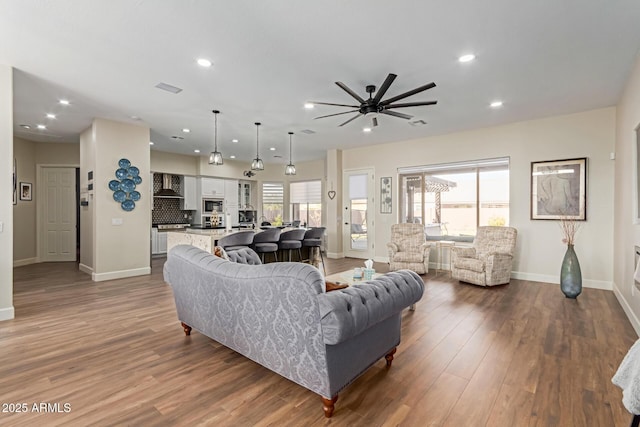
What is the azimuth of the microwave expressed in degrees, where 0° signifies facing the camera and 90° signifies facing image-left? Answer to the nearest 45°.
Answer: approximately 0°

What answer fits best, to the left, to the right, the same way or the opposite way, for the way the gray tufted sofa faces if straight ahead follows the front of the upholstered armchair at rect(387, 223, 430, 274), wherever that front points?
the opposite way

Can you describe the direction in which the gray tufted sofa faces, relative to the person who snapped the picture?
facing away from the viewer and to the right of the viewer

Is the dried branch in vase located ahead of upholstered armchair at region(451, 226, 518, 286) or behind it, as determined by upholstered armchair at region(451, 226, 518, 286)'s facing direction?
behind

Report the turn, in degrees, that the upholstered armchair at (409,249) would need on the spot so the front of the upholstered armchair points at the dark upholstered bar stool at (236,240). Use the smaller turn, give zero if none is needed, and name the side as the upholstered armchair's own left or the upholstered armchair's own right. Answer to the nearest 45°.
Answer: approximately 45° to the upholstered armchair's own right

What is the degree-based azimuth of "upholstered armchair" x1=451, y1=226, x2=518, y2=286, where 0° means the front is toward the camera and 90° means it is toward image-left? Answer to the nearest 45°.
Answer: approximately 45°

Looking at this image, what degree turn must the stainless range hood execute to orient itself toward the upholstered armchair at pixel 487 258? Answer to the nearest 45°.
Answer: approximately 45° to its left

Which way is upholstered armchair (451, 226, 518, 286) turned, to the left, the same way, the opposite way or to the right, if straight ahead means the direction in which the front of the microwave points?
to the right

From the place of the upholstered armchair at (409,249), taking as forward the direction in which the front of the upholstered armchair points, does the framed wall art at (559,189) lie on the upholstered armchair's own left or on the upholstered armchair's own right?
on the upholstered armchair's own left

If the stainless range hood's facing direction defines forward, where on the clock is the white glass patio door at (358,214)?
The white glass patio door is roughly at 10 o'clock from the stainless range hood.

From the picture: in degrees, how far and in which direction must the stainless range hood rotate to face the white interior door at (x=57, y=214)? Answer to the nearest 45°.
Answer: approximately 90° to its right

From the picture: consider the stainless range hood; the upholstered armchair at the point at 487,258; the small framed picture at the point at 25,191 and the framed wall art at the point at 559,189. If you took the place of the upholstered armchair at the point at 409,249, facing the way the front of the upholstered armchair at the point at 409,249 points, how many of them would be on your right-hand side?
2
